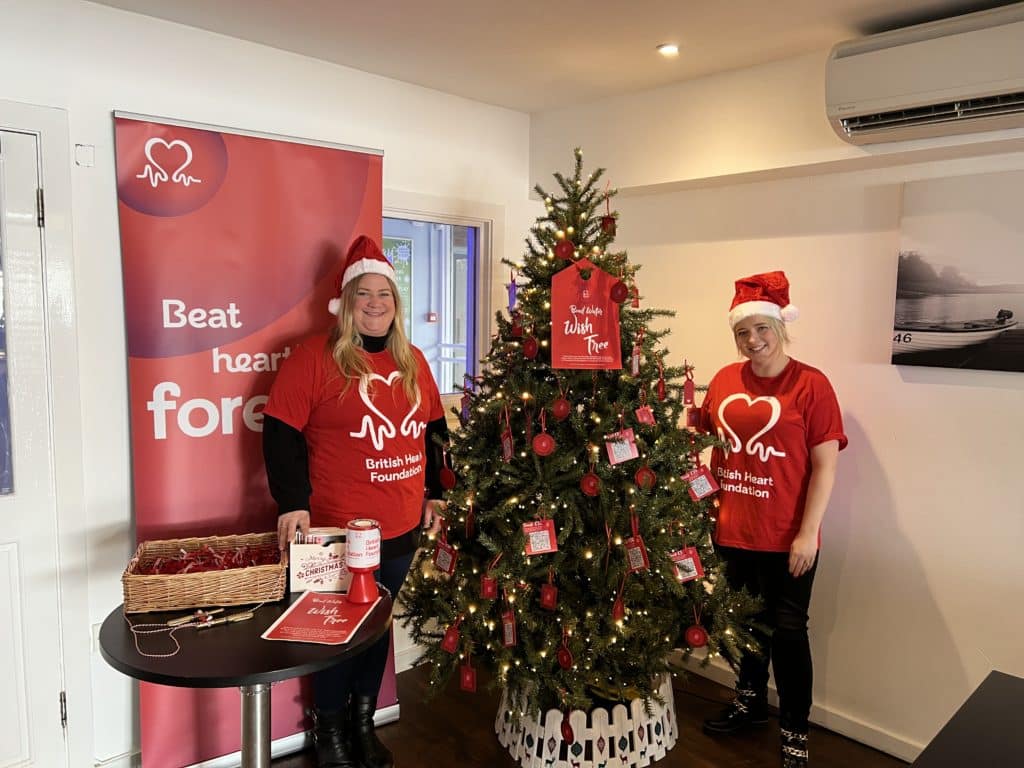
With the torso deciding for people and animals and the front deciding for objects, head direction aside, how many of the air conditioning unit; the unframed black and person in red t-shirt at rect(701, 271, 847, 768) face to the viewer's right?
0

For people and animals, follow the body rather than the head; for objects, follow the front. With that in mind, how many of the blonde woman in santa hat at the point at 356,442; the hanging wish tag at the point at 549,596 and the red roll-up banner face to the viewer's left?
0

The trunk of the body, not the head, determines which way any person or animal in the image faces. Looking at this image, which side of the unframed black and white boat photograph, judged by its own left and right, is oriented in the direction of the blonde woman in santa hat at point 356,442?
front

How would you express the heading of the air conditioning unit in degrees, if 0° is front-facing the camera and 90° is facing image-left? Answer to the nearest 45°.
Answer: approximately 45°

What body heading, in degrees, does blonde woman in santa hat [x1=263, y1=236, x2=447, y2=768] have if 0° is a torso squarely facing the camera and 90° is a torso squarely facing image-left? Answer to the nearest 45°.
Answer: approximately 315°

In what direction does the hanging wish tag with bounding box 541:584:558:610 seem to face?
toward the camera

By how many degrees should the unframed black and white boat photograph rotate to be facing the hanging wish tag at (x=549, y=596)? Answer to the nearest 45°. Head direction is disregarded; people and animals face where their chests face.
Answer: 0° — it already faces it

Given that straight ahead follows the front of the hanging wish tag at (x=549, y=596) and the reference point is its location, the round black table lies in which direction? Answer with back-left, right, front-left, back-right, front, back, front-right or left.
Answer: front-right
